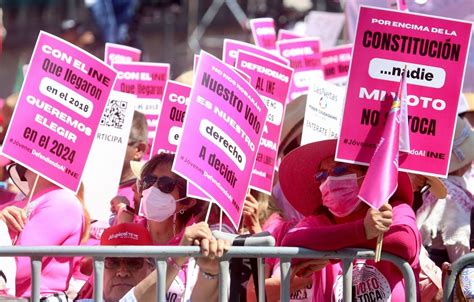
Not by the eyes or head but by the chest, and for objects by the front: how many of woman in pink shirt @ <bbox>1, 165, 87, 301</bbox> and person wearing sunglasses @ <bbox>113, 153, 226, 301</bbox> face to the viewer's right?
0

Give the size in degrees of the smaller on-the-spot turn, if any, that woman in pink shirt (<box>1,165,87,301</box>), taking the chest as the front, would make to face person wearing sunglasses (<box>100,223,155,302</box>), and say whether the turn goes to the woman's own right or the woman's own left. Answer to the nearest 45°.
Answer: approximately 135° to the woman's own left

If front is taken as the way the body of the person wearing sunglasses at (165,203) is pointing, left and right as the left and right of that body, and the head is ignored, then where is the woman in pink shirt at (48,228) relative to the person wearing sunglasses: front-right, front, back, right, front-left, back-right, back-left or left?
front-right

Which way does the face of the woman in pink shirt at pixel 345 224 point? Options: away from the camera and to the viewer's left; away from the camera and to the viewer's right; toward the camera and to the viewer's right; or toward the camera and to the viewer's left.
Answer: toward the camera and to the viewer's left

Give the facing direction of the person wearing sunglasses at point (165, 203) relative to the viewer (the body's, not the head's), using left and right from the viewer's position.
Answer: facing the viewer and to the left of the viewer
